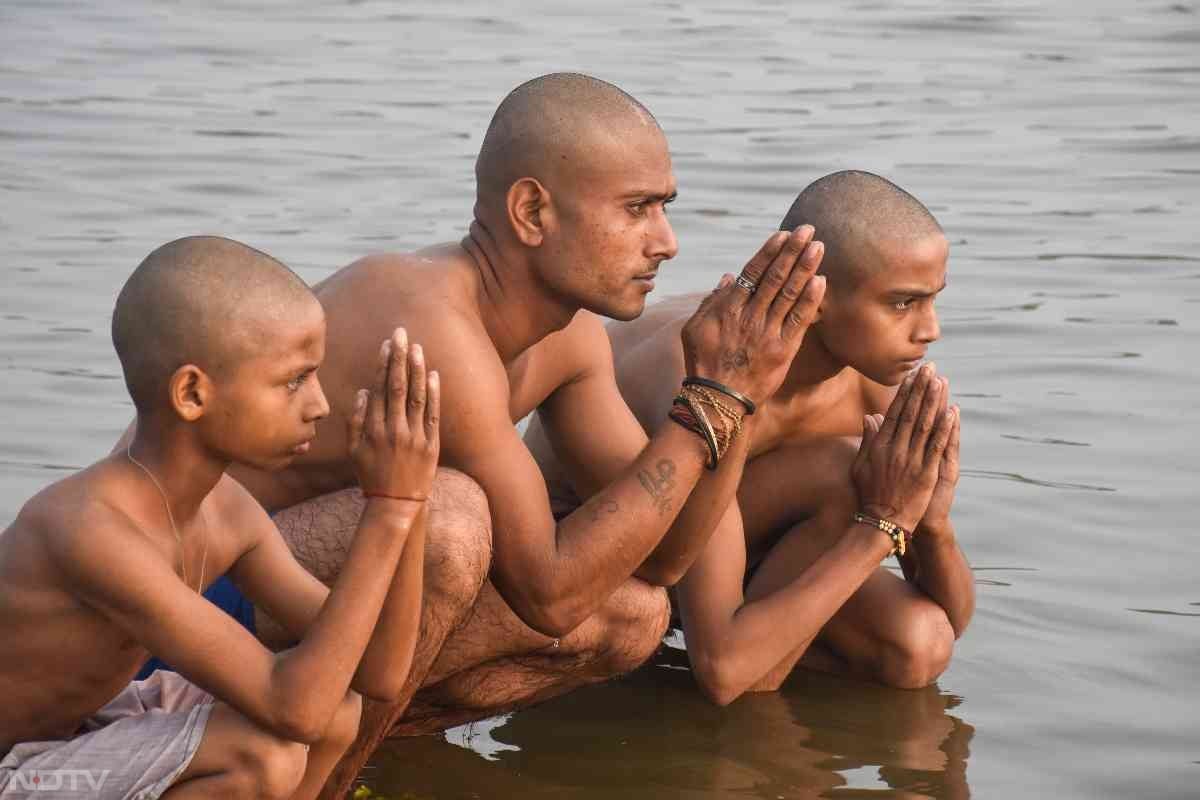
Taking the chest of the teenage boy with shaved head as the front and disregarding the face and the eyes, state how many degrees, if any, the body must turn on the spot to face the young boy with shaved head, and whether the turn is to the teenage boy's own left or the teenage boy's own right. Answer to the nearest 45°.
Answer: approximately 90° to the teenage boy's own right

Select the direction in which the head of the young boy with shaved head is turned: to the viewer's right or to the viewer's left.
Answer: to the viewer's right

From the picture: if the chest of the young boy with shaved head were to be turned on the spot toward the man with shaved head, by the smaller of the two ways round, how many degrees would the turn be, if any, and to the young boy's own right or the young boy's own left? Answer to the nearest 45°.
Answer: approximately 45° to the young boy's own left

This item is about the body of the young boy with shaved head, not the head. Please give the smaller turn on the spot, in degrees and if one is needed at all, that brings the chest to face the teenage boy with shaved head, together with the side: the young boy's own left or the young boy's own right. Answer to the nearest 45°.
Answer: approximately 45° to the young boy's own left

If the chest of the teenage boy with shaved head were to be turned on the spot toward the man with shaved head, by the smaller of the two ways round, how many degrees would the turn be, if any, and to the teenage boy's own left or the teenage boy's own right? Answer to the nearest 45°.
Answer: approximately 90° to the teenage boy's own right

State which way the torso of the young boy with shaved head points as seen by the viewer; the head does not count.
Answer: to the viewer's right

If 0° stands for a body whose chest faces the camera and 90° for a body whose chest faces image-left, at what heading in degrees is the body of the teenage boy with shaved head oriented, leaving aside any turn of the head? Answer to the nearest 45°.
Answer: approximately 315°
